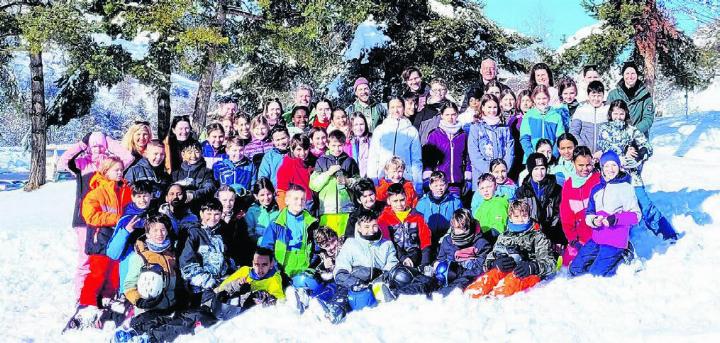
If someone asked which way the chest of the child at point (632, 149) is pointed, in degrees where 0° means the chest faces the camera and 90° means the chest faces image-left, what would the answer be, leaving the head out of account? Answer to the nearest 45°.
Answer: approximately 0°

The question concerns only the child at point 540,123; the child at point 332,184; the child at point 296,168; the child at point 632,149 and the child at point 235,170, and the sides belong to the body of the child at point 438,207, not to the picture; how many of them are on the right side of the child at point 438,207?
3

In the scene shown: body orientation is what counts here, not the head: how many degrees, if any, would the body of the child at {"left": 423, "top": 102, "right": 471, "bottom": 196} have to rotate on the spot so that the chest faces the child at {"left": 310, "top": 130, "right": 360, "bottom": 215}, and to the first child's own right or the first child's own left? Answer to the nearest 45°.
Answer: approximately 45° to the first child's own right

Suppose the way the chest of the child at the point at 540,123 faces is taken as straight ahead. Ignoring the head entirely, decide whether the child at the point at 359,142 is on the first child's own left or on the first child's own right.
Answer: on the first child's own right

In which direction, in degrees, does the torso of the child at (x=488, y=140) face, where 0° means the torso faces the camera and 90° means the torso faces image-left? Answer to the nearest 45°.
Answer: approximately 0°

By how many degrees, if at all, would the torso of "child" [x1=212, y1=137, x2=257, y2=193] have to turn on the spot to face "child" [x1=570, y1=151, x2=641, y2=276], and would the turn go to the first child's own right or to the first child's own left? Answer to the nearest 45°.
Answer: approximately 45° to the first child's own left

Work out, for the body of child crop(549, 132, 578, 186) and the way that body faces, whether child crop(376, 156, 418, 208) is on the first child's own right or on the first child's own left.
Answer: on the first child's own right

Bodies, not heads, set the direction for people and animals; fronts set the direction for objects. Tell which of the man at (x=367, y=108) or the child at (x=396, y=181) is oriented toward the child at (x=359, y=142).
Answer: the man

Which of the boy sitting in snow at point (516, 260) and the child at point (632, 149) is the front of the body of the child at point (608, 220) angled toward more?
the boy sitting in snow
